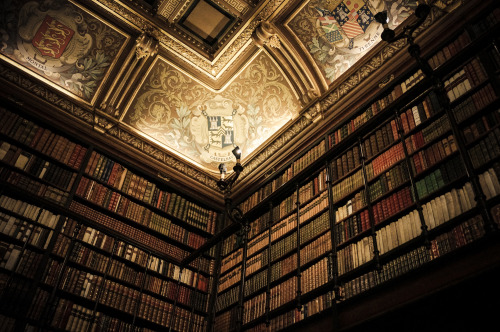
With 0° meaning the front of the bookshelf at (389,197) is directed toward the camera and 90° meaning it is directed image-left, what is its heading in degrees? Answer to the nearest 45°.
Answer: approximately 45°

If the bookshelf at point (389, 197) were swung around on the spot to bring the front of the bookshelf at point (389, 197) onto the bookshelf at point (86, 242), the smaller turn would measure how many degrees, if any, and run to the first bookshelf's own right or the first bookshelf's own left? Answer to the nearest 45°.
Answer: approximately 45° to the first bookshelf's own right
